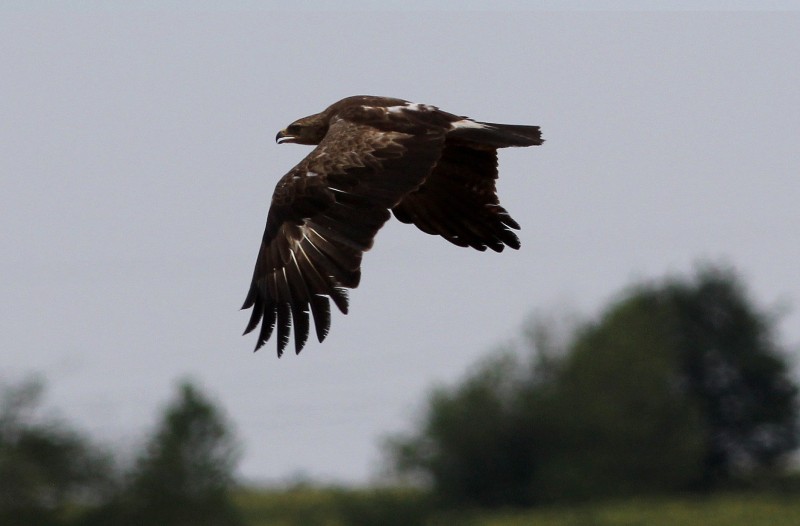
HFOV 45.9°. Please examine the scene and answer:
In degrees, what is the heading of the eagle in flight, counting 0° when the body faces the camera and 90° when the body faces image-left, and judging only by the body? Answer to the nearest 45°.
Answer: approximately 90°
